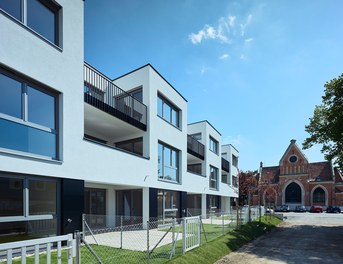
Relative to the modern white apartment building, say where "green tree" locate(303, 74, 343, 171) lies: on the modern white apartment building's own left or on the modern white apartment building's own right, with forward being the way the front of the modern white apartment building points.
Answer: on the modern white apartment building's own left

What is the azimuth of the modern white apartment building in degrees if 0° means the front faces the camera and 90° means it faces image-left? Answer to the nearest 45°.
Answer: approximately 315°
